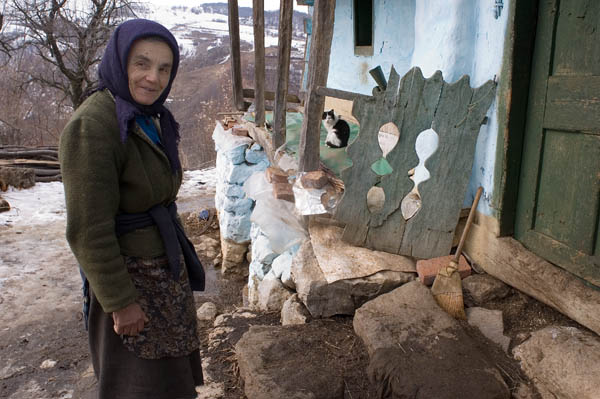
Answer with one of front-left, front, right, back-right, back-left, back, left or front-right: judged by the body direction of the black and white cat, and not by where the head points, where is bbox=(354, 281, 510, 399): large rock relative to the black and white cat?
front-left

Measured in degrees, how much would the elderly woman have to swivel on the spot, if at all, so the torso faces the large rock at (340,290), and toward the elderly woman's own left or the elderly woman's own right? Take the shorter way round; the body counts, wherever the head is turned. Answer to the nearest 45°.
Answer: approximately 90° to the elderly woman's own left

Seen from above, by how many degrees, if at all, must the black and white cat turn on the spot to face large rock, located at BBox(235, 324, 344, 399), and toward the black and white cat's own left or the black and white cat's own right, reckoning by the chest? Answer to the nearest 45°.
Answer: approximately 45° to the black and white cat's own left

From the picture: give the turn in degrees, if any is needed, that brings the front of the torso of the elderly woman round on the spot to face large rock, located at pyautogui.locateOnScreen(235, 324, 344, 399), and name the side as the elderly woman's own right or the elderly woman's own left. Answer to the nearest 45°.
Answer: approximately 90° to the elderly woman's own left

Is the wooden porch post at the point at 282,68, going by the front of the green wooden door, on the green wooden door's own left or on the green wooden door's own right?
on the green wooden door's own right

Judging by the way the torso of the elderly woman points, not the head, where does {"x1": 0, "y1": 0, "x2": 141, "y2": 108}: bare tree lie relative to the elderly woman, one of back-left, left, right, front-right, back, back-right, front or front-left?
back-left

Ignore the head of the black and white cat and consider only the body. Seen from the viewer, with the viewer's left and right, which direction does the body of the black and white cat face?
facing the viewer and to the left of the viewer

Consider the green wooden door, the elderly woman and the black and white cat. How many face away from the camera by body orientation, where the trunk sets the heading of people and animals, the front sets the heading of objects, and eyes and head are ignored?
0

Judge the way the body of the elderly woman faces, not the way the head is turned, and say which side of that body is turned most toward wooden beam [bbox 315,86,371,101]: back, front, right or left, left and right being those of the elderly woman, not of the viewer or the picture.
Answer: left

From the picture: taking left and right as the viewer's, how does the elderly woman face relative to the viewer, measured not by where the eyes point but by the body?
facing the viewer and to the right of the viewer
